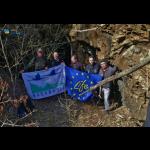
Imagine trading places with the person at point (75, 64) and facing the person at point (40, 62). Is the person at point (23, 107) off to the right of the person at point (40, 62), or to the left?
left

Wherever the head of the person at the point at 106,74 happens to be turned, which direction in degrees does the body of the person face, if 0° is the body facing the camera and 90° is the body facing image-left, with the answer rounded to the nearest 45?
approximately 45°

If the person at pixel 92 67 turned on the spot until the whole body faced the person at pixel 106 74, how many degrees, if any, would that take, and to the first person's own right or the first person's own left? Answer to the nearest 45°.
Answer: approximately 45° to the first person's own left

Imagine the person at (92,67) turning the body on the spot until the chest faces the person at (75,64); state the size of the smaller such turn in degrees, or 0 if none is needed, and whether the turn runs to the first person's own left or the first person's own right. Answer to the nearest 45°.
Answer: approximately 135° to the first person's own right

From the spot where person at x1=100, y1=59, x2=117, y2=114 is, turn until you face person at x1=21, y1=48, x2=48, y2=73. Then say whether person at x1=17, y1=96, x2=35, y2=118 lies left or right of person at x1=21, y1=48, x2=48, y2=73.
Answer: left

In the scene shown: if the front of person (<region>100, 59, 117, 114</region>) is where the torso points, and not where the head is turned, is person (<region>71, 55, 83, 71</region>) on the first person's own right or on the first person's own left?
on the first person's own right

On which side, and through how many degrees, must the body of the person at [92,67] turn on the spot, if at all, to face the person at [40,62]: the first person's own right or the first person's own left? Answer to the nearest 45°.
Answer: approximately 90° to the first person's own right

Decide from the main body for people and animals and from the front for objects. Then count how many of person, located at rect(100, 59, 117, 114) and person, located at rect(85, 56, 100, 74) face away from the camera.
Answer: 0

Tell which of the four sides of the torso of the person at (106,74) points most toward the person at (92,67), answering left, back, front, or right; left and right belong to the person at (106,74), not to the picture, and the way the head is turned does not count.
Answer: right
